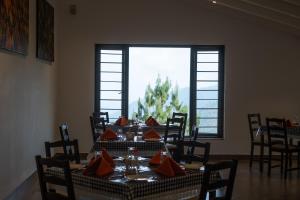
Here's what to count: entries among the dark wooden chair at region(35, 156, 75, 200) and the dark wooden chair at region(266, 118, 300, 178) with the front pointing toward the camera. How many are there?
0

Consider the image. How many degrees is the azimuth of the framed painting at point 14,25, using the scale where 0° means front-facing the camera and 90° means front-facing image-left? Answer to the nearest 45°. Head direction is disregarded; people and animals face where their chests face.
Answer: approximately 315°

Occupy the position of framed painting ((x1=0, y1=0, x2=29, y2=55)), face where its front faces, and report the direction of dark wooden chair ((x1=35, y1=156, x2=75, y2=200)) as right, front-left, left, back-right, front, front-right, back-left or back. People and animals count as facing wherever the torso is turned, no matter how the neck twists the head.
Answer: front-right

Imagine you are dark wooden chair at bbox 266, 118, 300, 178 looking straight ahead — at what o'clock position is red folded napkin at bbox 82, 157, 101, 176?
The red folded napkin is roughly at 5 o'clock from the dark wooden chair.

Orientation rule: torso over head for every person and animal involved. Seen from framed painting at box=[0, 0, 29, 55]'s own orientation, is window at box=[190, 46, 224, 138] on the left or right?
on its left

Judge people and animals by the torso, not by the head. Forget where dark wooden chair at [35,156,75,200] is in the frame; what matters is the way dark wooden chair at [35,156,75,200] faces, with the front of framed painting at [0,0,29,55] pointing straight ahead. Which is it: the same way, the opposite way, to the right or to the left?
to the left

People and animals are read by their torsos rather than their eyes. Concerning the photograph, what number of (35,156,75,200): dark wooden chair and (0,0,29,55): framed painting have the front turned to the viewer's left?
0

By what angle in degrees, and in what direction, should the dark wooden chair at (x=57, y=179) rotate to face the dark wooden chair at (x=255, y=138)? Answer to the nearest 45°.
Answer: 0° — it already faces it

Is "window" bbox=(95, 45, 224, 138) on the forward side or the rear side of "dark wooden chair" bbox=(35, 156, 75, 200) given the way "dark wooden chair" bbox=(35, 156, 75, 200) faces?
on the forward side

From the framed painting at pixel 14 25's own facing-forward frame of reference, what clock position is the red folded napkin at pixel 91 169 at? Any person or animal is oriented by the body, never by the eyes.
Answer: The red folded napkin is roughly at 1 o'clock from the framed painting.

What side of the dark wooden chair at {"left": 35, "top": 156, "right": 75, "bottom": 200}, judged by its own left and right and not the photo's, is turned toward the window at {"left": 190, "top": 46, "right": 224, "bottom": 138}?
front

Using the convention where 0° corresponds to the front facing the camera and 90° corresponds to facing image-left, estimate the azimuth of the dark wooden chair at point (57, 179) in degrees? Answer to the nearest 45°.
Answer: approximately 225°

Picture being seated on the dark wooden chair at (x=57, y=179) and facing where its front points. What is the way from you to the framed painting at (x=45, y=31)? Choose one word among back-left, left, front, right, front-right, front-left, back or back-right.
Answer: front-left
